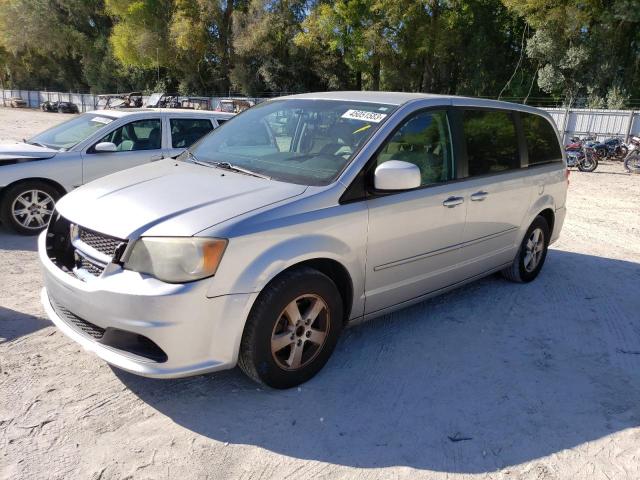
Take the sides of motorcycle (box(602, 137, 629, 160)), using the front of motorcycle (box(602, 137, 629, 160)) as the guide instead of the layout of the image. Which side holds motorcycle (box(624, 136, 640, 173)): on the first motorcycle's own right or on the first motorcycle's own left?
on the first motorcycle's own left

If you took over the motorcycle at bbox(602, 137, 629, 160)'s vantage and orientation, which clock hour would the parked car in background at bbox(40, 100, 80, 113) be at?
The parked car in background is roughly at 2 o'clock from the motorcycle.

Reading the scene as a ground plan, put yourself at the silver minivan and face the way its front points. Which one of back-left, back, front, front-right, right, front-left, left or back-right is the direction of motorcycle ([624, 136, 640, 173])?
back

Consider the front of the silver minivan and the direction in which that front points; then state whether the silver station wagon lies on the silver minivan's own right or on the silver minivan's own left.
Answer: on the silver minivan's own right

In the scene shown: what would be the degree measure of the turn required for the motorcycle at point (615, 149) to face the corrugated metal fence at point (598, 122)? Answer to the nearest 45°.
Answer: approximately 135° to its right

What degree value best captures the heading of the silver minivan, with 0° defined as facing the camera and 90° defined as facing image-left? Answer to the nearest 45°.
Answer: approximately 45°
